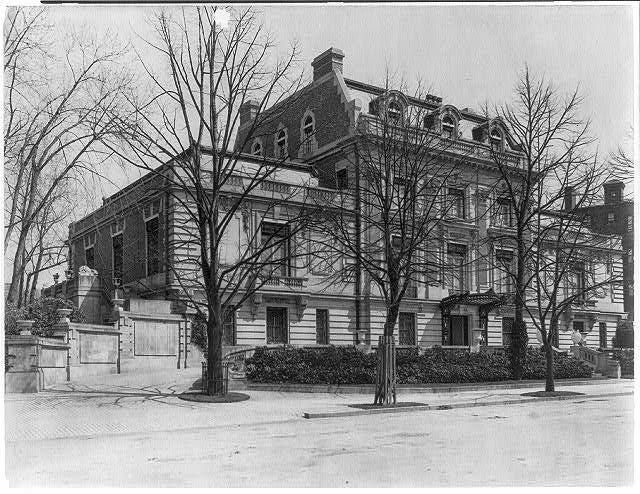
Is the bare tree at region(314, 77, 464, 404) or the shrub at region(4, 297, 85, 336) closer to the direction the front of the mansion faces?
the bare tree

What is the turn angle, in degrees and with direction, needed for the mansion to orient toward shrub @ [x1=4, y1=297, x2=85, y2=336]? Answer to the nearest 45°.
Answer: approximately 90° to its right

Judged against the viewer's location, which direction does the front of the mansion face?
facing the viewer and to the right of the viewer

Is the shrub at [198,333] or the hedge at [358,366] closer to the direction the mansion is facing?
the hedge

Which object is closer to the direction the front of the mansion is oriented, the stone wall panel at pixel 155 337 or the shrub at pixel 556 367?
the shrub

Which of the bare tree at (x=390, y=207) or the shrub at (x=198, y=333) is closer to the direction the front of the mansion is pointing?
the bare tree

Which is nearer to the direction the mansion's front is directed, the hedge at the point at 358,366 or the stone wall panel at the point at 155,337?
the hedge

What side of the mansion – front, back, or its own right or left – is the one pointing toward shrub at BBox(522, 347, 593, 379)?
front

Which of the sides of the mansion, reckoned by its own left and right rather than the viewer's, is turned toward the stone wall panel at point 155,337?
right
